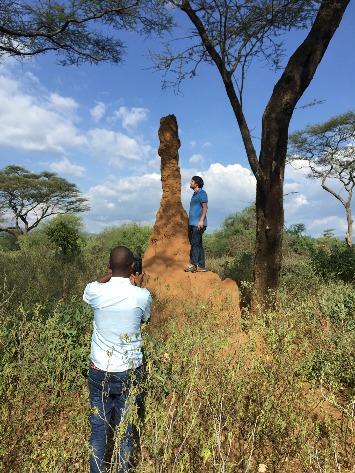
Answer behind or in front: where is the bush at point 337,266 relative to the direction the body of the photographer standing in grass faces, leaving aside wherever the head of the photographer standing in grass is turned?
in front

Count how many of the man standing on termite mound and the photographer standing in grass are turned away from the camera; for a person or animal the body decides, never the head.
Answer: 1

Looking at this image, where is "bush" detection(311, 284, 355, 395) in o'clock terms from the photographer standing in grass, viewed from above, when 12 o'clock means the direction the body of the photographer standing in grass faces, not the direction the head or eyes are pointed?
The bush is roughly at 2 o'clock from the photographer standing in grass.

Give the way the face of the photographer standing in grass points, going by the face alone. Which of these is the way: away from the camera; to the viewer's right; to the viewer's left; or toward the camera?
away from the camera

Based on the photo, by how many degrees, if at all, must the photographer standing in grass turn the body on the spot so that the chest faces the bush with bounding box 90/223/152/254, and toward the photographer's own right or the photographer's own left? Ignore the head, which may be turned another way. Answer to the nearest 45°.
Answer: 0° — they already face it

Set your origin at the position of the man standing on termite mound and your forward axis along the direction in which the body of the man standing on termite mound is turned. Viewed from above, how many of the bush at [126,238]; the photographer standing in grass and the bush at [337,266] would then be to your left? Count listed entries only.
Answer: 1

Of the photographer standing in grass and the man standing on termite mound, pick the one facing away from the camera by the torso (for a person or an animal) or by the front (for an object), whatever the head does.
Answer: the photographer standing in grass

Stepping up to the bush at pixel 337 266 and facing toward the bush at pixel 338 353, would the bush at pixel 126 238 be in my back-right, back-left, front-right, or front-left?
back-right

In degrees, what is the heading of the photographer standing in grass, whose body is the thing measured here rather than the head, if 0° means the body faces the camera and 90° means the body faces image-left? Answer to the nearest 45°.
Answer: approximately 180°

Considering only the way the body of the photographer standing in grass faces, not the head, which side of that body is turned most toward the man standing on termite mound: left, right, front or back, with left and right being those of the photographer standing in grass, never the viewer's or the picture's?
front
